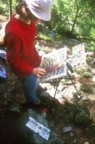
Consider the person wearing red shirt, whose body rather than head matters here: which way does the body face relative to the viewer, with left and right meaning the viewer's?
facing the viewer and to the right of the viewer
